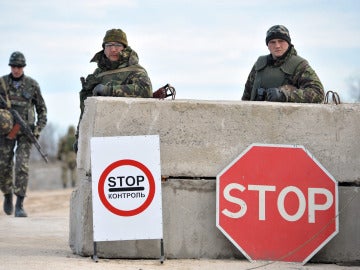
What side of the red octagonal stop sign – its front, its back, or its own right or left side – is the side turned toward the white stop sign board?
right
